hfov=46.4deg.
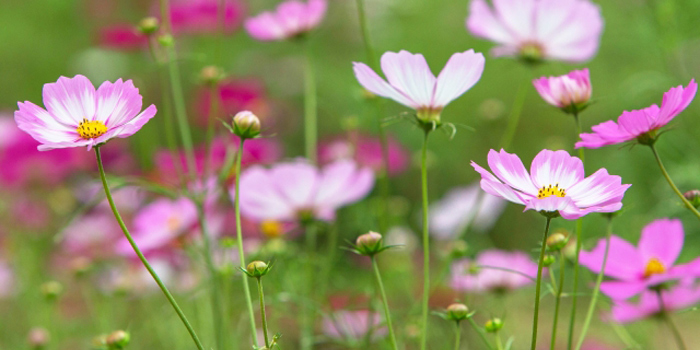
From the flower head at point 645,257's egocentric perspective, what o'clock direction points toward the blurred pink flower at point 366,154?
The blurred pink flower is roughly at 5 o'clock from the flower head.

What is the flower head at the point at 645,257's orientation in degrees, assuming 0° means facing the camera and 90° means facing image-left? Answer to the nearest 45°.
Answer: approximately 0°
